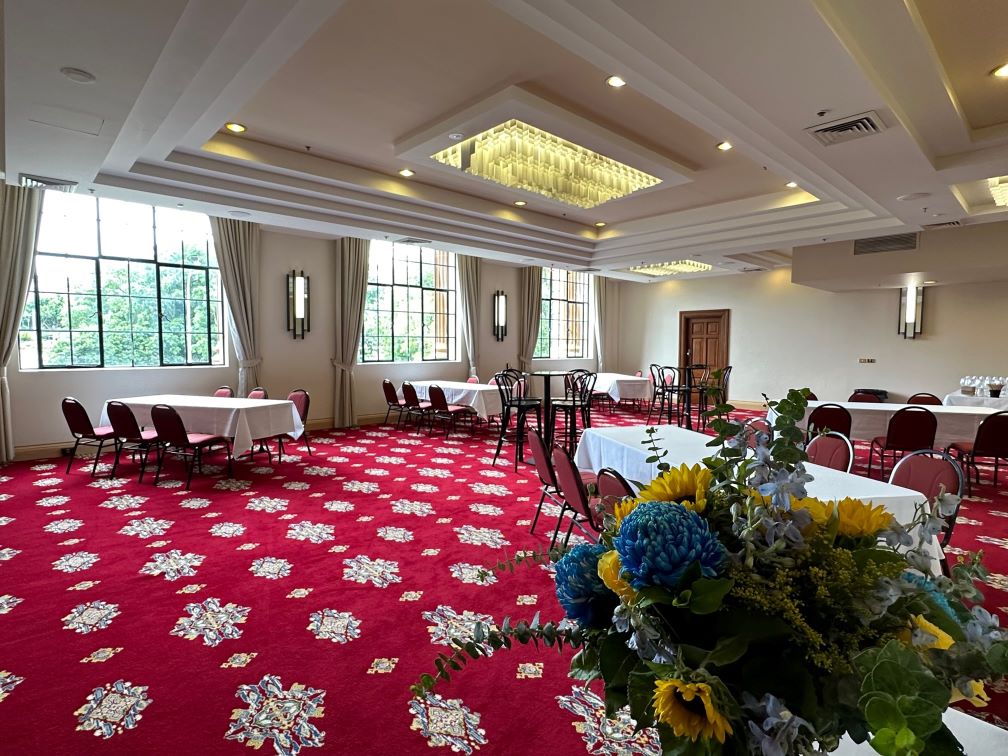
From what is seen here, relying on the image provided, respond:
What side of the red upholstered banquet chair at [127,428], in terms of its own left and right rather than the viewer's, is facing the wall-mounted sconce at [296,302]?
front

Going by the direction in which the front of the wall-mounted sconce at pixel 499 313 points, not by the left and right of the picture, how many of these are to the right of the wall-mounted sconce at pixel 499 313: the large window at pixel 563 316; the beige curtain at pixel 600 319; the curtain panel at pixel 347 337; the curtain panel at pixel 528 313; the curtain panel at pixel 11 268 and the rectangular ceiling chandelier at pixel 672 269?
2

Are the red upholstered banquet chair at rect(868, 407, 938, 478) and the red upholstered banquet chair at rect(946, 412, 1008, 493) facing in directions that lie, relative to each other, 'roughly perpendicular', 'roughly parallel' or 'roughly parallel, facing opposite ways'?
roughly parallel

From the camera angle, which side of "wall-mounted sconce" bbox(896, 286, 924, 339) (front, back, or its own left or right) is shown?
front

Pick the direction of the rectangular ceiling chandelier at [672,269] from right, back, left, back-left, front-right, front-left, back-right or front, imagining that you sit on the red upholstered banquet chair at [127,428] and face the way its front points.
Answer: front-right

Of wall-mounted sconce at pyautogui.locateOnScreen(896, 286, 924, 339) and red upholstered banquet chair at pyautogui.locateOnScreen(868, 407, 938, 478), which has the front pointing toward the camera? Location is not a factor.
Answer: the wall-mounted sconce

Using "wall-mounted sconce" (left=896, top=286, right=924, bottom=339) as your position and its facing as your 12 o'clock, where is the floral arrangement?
The floral arrangement is roughly at 12 o'clock from the wall-mounted sconce.

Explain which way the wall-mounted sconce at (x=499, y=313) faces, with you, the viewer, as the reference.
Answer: facing the viewer and to the right of the viewer

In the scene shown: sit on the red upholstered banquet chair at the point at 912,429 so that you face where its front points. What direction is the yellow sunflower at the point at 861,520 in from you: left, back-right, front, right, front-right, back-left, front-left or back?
back-left

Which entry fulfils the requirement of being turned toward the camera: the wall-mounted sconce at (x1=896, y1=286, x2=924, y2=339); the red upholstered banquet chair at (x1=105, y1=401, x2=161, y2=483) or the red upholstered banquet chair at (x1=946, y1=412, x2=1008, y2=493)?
the wall-mounted sconce

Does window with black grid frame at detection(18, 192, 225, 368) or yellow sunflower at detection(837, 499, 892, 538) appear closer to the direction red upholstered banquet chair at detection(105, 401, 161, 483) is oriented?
the window with black grid frame

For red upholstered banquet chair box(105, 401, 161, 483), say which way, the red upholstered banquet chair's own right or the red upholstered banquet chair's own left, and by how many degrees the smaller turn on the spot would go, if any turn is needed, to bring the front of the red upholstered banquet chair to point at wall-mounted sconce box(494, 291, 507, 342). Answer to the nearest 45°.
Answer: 0° — it already faces it

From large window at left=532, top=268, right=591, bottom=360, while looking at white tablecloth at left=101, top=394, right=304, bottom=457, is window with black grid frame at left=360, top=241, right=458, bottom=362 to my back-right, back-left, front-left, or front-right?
front-right

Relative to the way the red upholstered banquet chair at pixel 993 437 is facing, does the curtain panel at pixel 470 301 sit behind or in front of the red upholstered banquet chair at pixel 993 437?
in front

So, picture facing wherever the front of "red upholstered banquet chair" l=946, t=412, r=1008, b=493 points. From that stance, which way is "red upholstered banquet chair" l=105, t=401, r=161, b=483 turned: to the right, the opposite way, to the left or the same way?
the same way

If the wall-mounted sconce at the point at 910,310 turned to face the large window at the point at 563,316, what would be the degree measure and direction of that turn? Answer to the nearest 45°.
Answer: approximately 90° to its right

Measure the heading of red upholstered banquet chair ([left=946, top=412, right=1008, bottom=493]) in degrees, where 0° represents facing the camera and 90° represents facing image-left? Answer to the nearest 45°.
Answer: approximately 135°

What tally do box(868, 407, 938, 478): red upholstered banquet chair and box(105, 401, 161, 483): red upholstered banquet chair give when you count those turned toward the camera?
0

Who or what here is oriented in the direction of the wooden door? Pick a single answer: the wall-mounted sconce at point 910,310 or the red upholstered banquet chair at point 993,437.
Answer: the red upholstered banquet chair

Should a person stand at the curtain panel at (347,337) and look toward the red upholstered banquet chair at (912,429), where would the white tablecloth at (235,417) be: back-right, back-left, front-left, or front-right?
front-right

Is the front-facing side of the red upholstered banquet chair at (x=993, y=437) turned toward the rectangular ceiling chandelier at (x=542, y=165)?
no

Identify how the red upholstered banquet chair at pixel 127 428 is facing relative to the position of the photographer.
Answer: facing away from the viewer and to the right of the viewer
